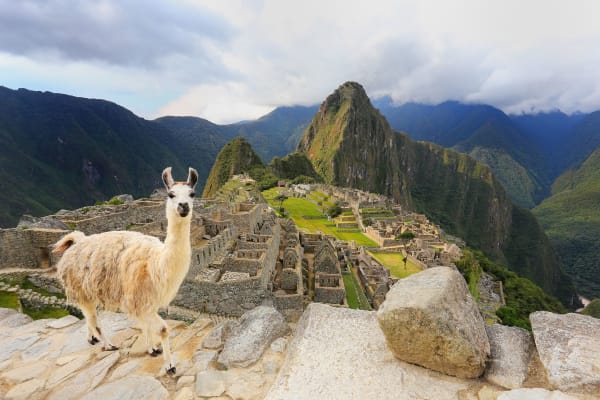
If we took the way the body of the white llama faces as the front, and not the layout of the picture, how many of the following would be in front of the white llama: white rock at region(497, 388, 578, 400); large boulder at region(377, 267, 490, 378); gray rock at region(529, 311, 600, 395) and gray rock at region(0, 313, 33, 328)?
3

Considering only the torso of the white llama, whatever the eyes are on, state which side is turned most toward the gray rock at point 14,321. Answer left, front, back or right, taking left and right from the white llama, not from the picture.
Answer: back

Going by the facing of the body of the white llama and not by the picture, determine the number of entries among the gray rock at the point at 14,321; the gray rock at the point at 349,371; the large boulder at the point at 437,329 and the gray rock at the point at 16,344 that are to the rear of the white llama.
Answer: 2

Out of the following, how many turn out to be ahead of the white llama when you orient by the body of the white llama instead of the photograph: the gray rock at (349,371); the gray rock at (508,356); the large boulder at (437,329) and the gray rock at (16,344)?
3

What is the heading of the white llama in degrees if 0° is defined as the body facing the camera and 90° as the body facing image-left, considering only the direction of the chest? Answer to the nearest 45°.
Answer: approximately 315°

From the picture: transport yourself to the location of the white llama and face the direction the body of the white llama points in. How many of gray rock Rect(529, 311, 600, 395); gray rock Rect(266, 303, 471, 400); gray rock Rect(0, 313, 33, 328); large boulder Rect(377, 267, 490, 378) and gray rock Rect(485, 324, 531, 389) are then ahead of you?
4

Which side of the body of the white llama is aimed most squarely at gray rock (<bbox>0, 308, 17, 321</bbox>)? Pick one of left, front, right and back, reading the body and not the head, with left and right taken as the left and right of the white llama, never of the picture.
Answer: back

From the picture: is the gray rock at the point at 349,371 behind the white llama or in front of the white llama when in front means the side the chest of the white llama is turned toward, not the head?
in front

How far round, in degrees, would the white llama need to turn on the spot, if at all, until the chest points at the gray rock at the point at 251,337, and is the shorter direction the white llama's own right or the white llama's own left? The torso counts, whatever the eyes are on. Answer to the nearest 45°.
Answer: approximately 45° to the white llama's own left
